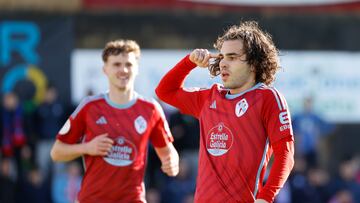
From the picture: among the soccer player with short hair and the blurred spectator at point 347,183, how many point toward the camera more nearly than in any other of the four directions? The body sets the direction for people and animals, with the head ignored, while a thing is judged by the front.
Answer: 2

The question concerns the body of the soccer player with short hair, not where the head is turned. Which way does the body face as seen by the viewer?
toward the camera

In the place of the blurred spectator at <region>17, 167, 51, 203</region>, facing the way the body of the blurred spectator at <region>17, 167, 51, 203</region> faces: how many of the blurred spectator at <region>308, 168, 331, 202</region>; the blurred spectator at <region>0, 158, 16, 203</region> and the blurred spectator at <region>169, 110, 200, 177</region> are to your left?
2

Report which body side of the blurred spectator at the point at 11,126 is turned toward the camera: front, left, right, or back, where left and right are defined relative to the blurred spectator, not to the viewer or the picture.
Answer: front

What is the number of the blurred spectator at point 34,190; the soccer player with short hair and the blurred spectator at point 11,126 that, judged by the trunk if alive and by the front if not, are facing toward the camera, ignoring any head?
3

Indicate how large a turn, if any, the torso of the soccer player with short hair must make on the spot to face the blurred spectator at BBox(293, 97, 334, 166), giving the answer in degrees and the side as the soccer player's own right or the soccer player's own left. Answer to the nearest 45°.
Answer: approximately 135° to the soccer player's own left

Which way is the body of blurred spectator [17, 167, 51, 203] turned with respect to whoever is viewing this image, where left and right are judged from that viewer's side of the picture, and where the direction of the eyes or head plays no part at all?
facing the viewer

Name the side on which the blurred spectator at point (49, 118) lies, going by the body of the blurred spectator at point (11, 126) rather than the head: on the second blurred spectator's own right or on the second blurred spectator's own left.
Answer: on the second blurred spectator's own left

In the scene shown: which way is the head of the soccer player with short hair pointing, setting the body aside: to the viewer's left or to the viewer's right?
to the viewer's right
